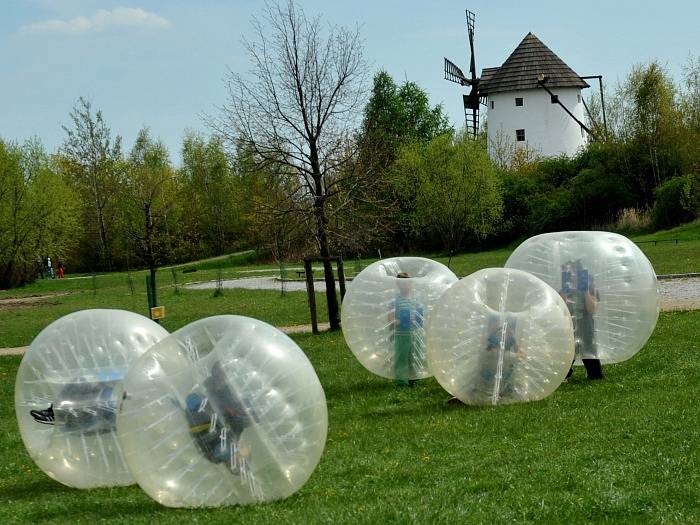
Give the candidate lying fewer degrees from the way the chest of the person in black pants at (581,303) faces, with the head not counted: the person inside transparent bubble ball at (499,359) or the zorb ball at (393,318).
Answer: the person inside transparent bubble ball

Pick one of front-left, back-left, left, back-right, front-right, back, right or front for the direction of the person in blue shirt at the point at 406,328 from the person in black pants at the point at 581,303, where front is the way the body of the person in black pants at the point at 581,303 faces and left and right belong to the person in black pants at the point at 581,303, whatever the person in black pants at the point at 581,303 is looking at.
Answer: front-right

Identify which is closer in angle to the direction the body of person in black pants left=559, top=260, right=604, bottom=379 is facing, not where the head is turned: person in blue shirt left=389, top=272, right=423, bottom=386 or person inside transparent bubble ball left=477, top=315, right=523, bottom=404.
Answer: the person inside transparent bubble ball

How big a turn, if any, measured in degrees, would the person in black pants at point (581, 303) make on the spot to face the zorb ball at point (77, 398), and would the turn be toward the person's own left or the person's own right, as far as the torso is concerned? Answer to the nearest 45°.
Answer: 0° — they already face it

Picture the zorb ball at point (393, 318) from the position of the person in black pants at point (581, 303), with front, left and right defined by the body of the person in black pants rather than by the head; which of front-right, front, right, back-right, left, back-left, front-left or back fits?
front-right

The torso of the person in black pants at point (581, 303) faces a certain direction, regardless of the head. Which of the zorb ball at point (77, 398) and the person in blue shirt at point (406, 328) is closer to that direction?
the zorb ball

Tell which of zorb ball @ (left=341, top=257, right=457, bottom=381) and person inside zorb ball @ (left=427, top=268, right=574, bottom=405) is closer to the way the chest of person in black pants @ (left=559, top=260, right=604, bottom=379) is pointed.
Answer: the person inside zorb ball

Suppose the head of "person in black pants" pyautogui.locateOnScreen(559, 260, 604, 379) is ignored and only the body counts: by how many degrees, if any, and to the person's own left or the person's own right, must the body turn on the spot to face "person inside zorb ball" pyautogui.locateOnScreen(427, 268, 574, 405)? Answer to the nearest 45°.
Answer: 0° — they already face them

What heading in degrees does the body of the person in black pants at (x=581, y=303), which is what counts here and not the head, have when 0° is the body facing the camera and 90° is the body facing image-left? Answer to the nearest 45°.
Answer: approximately 45°
